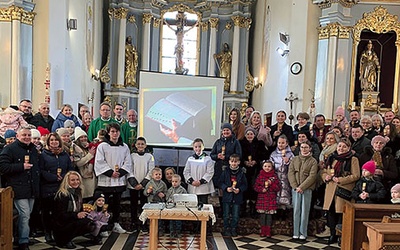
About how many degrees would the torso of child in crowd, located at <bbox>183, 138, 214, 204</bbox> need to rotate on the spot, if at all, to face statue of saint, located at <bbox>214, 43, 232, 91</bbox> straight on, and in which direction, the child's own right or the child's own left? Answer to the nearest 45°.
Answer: approximately 180°

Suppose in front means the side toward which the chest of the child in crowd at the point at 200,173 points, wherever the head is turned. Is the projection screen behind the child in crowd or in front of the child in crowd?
behind

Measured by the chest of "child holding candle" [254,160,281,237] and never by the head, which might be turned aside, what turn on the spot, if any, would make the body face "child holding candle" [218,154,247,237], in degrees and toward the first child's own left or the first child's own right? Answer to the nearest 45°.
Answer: approximately 90° to the first child's own right

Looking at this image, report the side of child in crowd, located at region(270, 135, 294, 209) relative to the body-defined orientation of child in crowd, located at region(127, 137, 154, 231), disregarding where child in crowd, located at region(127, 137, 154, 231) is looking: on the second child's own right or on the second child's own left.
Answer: on the second child's own left

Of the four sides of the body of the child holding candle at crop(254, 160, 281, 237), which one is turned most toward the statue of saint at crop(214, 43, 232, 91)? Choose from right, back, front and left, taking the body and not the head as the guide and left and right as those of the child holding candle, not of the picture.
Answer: back

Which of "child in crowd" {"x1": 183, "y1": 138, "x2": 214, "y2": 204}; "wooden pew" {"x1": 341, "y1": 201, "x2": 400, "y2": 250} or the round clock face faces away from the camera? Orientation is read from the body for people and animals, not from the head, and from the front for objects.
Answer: the wooden pew

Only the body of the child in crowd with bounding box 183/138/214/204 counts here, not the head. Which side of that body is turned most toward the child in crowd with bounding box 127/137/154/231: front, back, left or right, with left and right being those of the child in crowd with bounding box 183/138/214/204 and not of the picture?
right

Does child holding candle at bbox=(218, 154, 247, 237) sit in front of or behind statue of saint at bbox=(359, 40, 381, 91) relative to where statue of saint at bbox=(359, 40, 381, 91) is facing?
in front

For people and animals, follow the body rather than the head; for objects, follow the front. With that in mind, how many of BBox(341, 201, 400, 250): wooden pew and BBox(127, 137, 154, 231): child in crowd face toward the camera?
1
